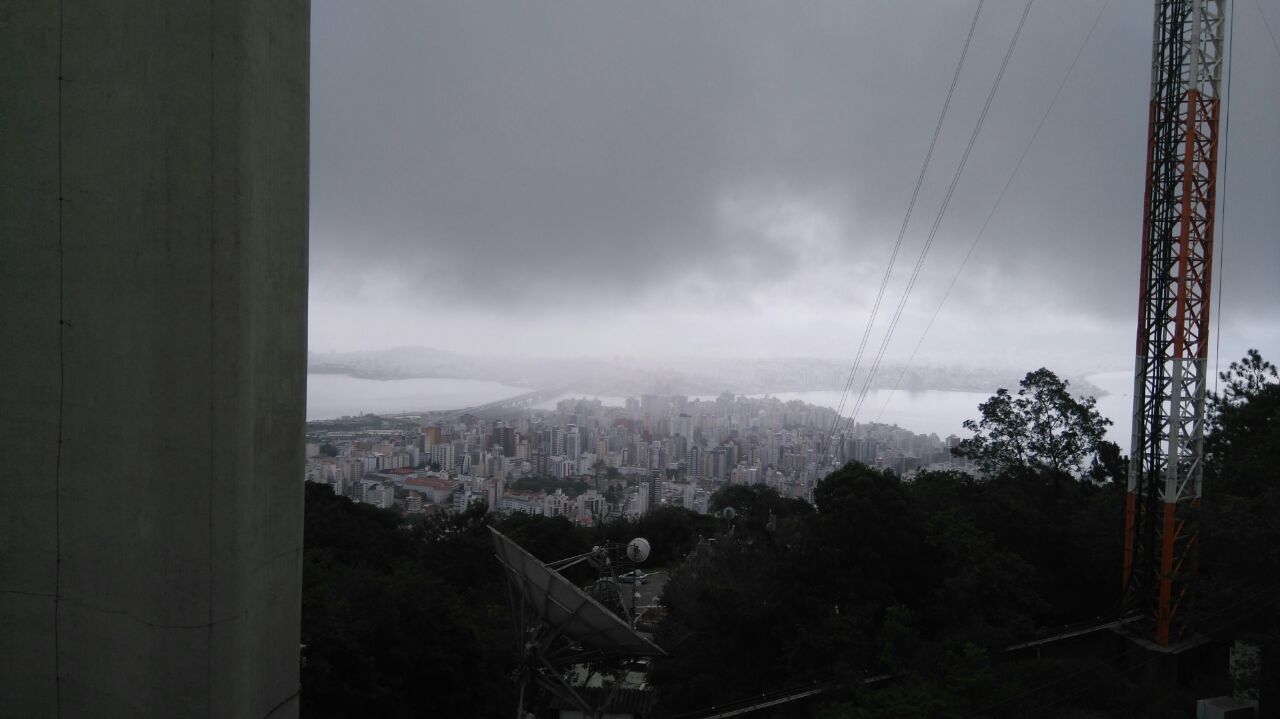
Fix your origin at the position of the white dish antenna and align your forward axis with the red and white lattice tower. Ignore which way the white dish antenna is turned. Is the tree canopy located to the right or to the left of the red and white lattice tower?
left

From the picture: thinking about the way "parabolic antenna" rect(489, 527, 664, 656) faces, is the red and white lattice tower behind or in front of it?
in front
